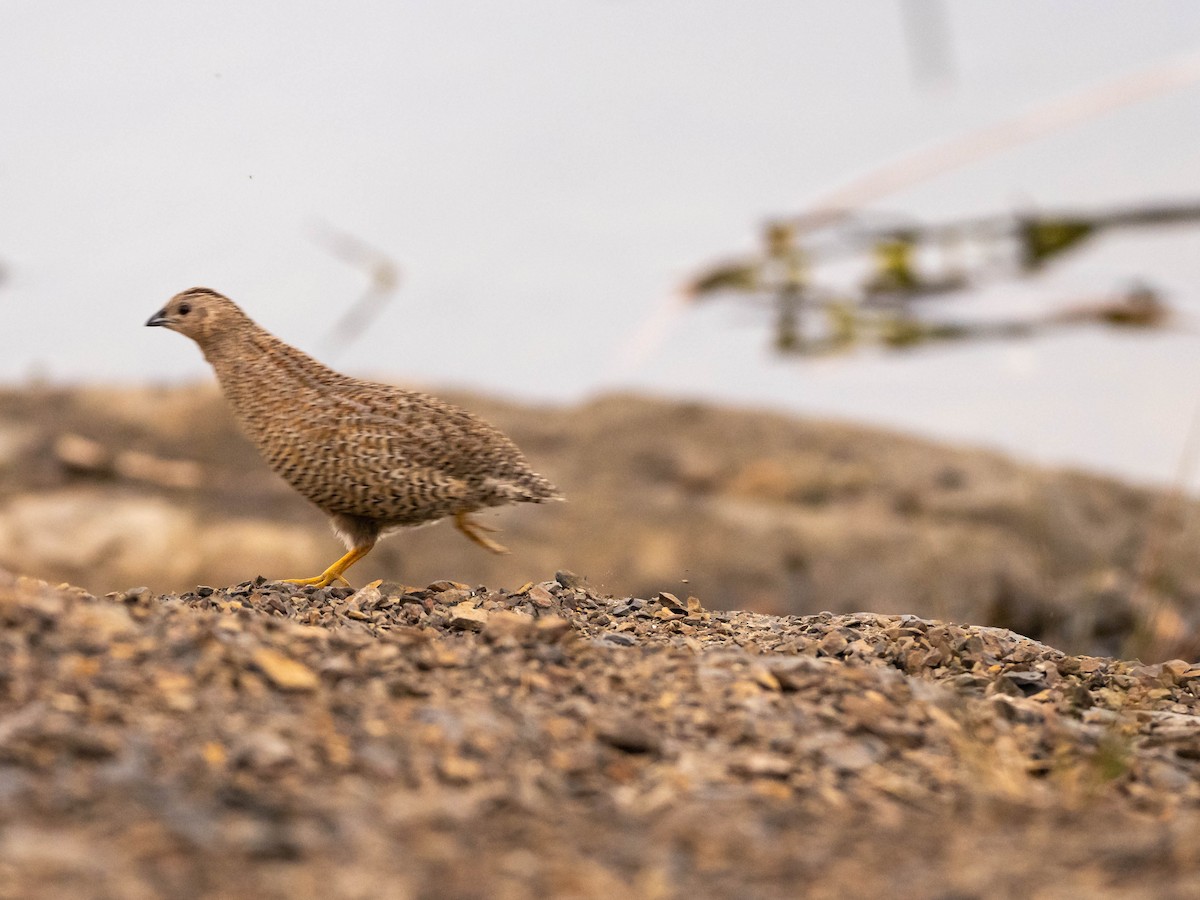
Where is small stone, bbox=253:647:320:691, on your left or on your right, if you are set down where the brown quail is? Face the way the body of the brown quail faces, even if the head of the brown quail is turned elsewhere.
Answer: on your left

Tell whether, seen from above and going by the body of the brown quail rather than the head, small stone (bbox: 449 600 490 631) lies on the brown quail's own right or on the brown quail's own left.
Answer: on the brown quail's own left

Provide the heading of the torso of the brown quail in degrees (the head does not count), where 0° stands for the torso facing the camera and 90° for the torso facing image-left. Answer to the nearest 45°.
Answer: approximately 90°

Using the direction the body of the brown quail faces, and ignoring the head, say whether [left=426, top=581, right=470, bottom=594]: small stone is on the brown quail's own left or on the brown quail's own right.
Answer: on the brown quail's own left

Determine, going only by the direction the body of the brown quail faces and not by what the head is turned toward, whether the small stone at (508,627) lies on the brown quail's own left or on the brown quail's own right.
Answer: on the brown quail's own left

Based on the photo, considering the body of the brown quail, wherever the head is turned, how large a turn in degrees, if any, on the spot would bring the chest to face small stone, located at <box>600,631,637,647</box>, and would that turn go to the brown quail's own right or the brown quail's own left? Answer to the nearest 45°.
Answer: approximately 135° to the brown quail's own left

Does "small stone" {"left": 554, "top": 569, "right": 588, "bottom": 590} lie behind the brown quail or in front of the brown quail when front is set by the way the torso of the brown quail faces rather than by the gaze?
behind

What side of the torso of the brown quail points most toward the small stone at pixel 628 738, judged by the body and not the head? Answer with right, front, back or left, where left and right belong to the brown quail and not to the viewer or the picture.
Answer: left
